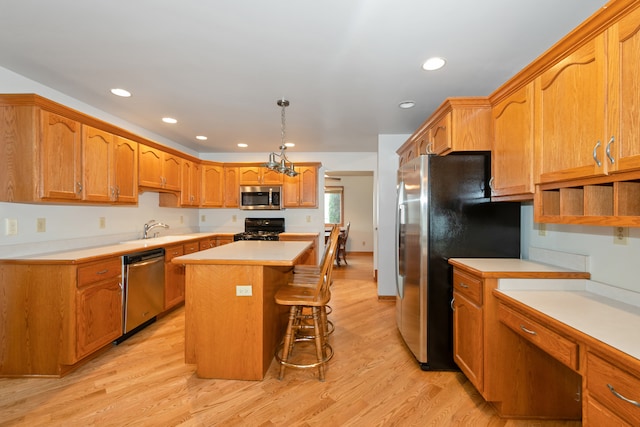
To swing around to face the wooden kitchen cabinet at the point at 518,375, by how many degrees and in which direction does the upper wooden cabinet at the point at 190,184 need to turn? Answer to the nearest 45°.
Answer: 0° — it already faces it

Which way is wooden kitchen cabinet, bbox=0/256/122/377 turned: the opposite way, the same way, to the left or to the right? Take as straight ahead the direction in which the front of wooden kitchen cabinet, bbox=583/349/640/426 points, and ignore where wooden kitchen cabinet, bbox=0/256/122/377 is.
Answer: the opposite way

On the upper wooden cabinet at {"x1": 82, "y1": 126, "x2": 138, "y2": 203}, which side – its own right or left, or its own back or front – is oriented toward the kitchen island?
front

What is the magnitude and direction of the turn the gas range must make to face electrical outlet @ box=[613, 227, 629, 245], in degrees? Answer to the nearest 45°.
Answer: approximately 45° to its left

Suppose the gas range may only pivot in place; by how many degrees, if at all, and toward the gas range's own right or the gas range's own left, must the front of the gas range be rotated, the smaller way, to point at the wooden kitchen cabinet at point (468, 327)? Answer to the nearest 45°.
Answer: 0° — it already faces it

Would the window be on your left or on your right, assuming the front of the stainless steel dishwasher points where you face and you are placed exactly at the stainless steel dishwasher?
on your left

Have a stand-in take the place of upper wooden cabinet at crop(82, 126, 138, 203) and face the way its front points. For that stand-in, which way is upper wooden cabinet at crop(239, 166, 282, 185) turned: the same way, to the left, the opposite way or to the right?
to the right

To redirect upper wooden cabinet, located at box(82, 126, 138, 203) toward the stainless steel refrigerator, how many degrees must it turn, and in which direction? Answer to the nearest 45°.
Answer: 0° — it already faces it

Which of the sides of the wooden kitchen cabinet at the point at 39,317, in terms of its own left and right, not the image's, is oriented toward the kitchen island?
front

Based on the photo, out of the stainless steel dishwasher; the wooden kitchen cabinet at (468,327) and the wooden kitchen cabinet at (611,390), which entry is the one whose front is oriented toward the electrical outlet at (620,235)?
the stainless steel dishwasher

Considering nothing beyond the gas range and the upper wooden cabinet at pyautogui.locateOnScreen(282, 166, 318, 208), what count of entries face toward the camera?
2

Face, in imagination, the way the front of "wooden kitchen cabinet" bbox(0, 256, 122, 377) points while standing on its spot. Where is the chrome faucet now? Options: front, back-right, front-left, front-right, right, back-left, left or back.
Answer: left

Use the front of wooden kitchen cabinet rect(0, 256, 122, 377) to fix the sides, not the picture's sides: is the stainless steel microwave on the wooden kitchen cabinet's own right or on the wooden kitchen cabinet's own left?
on the wooden kitchen cabinet's own left

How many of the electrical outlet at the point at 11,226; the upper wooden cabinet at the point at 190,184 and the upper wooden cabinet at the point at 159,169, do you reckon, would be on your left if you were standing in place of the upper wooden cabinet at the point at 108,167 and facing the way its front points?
2

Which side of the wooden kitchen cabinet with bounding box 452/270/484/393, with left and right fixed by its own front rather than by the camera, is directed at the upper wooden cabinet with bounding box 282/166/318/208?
right

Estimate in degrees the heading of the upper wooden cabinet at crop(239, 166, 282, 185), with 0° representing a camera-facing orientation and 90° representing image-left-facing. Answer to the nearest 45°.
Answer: approximately 0°

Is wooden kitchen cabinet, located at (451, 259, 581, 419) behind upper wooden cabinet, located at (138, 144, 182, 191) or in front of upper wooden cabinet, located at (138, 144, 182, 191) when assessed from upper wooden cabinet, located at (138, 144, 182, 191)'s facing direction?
in front
